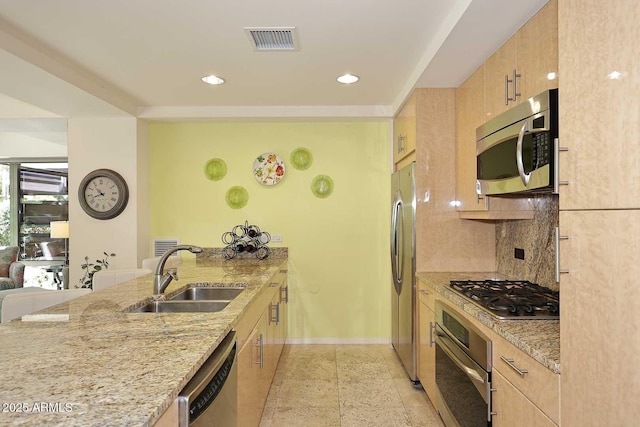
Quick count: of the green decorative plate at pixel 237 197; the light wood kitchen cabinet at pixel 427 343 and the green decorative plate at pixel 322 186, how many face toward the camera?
2

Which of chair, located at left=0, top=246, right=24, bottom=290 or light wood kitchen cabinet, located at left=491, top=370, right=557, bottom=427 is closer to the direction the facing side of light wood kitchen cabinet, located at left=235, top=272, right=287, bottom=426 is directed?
the light wood kitchen cabinet

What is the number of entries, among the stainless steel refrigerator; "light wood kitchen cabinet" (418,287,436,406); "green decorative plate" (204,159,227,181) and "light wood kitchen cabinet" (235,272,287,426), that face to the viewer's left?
2

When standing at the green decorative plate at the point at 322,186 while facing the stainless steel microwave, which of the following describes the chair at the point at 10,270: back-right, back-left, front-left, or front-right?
back-right

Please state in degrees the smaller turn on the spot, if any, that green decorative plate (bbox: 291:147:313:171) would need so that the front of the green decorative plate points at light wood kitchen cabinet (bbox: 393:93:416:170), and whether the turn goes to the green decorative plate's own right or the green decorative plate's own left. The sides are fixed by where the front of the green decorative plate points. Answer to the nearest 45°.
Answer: approximately 45° to the green decorative plate's own left

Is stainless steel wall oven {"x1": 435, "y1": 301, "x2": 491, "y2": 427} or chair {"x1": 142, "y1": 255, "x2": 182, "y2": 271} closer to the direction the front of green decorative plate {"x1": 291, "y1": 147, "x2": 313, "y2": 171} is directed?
the stainless steel wall oven

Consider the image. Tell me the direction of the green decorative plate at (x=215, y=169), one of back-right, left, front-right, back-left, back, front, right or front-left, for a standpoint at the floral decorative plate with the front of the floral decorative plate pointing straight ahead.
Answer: right

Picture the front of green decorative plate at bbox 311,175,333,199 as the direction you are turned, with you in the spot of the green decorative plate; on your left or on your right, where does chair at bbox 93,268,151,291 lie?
on your right

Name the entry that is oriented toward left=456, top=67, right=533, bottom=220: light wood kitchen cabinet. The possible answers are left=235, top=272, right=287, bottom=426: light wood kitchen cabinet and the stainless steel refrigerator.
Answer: left=235, top=272, right=287, bottom=426: light wood kitchen cabinet

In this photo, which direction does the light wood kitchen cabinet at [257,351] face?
to the viewer's right

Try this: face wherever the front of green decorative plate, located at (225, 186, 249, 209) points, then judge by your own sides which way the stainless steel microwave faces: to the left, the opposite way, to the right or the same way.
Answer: to the right

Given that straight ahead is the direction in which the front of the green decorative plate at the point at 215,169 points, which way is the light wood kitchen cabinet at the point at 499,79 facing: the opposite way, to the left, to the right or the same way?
to the right

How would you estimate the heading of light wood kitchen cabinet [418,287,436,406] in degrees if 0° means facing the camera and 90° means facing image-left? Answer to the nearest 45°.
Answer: approximately 90°

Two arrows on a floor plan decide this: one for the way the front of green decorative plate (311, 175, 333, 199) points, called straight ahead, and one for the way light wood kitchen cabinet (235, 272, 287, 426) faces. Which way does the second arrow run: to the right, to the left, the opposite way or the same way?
to the left

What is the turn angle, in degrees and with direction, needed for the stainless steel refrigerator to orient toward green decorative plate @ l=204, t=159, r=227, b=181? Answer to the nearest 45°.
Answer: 0° — it already faces it
